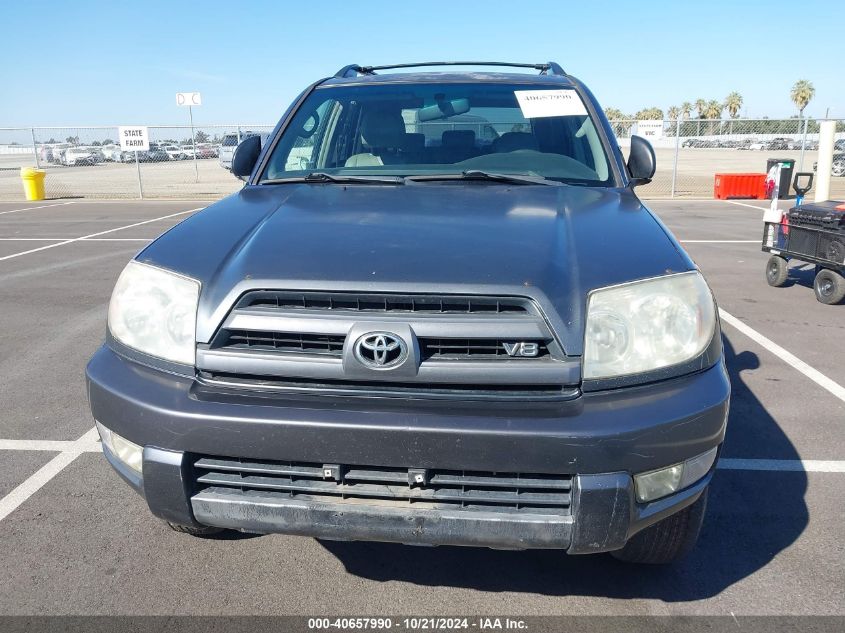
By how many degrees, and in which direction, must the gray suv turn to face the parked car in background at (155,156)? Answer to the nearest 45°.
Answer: approximately 180°

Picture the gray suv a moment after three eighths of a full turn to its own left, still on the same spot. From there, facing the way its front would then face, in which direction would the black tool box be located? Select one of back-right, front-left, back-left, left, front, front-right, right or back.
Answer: front

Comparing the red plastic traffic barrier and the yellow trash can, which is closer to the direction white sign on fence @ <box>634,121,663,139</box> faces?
the red plastic traffic barrier

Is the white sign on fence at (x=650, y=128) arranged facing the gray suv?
yes

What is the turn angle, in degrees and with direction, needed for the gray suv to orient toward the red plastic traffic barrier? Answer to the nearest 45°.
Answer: approximately 135° to its left

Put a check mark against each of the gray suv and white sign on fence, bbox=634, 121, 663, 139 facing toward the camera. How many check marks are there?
2

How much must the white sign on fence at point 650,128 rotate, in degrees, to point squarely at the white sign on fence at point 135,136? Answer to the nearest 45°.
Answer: approximately 45° to its right

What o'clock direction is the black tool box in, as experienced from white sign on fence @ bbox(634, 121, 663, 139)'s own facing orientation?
The black tool box is roughly at 12 o'clock from the white sign on fence.

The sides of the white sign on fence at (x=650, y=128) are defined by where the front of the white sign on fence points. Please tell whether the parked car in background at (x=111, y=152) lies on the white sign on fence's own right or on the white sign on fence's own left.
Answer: on the white sign on fence's own right

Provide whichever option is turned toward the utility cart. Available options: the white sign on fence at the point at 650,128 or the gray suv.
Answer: the white sign on fence

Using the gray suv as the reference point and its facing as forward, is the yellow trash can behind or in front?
behind

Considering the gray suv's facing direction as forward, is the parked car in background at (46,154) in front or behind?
behind

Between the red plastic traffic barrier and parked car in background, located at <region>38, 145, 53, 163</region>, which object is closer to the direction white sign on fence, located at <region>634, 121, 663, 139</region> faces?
the red plastic traffic barrier

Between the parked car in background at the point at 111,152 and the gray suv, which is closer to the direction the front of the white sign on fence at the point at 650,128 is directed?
the gray suv

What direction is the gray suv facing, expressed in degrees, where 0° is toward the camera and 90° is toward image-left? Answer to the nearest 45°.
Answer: approximately 0°
